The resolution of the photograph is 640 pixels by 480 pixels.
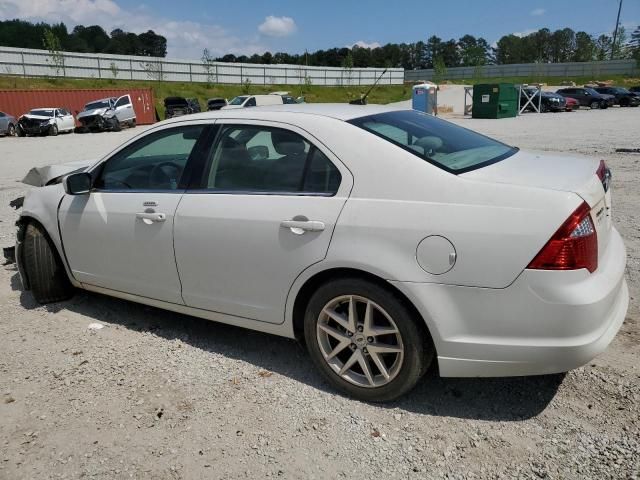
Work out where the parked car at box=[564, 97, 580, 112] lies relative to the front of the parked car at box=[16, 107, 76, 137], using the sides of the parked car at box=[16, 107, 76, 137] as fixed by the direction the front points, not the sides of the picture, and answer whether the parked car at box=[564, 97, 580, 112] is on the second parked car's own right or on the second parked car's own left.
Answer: on the second parked car's own left

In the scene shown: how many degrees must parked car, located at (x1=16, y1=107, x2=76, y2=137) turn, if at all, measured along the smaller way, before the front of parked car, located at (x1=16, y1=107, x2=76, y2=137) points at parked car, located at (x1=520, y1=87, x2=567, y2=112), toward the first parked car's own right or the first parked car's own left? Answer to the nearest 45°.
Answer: approximately 135° to the first parked car's own left

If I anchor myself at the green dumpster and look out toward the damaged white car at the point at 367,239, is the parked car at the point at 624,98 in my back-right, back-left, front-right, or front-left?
back-left

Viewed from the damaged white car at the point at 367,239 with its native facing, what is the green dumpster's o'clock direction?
The green dumpster is roughly at 2 o'clock from the damaged white car.

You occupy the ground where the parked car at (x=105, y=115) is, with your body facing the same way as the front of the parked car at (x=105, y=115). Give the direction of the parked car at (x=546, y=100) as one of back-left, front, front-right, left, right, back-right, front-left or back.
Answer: back-left

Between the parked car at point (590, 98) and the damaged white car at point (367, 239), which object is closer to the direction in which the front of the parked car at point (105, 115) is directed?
the damaged white car

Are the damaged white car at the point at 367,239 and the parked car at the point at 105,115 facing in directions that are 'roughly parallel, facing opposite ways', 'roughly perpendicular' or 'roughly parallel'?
roughly perpendicular

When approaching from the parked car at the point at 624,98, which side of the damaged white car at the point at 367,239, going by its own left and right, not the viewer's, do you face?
right

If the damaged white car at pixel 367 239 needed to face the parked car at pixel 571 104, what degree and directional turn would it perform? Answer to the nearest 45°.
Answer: approximately 90° to its right

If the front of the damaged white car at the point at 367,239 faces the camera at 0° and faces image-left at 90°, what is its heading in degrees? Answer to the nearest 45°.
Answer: approximately 135°
